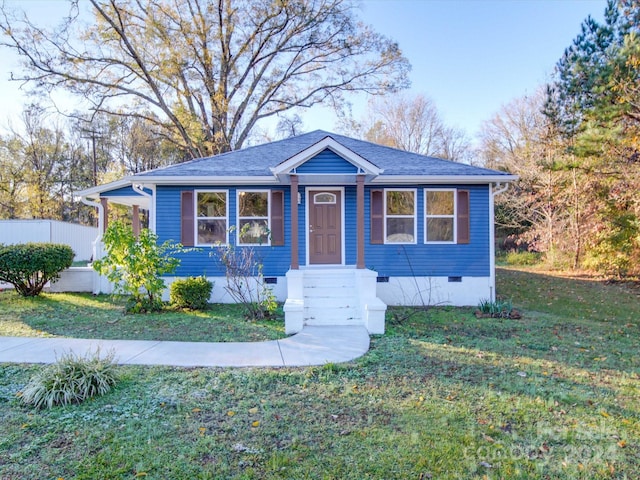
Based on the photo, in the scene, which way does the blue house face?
toward the camera

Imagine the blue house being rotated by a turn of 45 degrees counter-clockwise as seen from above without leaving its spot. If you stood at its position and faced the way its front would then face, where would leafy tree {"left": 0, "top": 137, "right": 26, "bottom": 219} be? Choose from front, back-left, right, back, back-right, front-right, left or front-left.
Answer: back

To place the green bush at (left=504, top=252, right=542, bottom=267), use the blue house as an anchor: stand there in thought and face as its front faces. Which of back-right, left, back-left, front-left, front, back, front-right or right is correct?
back-left

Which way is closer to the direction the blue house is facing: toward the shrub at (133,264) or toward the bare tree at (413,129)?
the shrub

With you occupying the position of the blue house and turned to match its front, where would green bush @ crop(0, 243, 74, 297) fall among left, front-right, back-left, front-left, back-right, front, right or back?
right

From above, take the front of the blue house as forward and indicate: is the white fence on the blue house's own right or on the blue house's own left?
on the blue house's own right

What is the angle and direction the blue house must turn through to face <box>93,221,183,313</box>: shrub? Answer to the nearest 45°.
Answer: approximately 90° to its right

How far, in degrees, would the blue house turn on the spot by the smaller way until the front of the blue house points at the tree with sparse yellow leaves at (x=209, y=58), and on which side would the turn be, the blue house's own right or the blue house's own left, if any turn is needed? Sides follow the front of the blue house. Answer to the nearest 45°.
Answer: approximately 135° to the blue house's own right

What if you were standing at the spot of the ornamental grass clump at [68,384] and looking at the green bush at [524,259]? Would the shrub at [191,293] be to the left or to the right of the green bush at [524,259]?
left

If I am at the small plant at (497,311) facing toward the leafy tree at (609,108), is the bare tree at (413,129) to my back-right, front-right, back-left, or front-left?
front-left

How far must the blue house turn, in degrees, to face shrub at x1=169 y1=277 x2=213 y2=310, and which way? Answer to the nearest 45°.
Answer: approximately 90° to its right

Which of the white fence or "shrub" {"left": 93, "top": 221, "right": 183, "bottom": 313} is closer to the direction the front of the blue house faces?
the shrub

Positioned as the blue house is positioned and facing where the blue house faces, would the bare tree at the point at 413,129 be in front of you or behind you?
behind

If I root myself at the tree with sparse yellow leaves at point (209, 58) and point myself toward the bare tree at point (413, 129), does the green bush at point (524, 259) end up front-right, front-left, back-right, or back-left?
front-right

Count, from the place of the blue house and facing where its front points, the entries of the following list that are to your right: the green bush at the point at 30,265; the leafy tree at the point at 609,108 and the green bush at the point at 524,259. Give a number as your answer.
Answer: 1

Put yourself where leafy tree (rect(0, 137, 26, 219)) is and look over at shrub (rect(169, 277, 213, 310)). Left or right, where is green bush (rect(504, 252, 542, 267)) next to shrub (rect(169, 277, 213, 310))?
left

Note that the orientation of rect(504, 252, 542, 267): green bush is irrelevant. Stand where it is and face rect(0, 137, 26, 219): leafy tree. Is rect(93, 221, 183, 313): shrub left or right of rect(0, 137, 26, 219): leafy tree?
left
